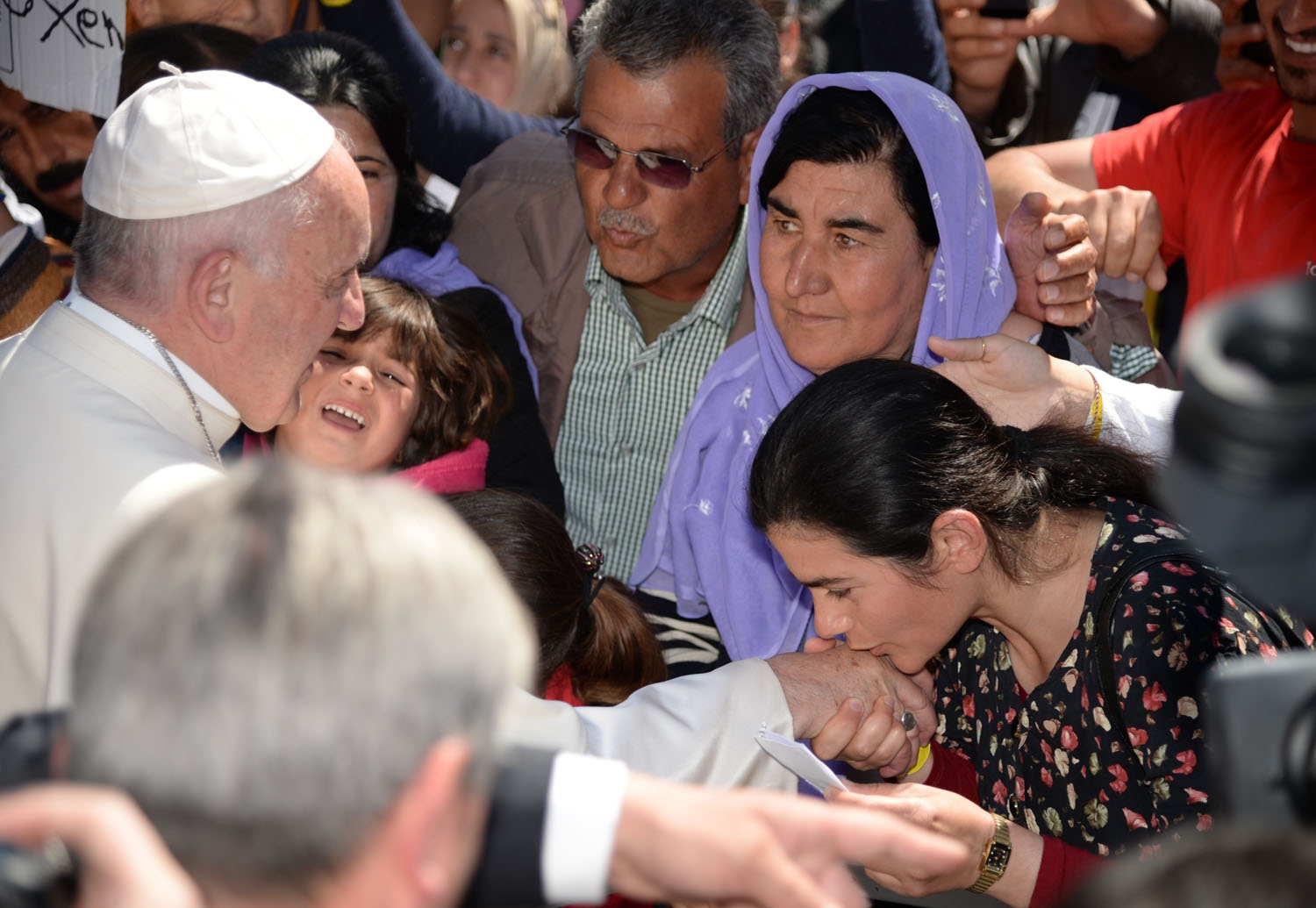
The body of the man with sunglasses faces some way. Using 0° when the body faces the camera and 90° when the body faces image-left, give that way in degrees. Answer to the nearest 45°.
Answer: approximately 45°

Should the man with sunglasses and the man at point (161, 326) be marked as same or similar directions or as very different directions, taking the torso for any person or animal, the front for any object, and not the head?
very different directions

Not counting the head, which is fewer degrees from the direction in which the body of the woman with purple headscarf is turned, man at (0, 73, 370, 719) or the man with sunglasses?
the man

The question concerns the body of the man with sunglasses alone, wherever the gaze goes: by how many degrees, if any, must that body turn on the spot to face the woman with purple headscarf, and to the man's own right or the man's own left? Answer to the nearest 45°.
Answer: approximately 90° to the man's own left

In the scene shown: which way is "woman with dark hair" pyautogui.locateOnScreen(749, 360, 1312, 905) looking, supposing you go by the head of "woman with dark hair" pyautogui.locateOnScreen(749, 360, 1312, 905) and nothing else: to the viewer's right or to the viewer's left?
to the viewer's left

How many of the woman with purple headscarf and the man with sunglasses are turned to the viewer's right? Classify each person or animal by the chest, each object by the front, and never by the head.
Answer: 0

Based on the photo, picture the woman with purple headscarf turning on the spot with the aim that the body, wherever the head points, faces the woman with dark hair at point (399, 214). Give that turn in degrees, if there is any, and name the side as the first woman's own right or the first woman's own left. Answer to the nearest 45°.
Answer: approximately 45° to the first woman's own right

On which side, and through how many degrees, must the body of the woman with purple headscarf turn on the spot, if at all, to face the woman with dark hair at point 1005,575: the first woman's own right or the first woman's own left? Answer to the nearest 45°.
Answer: approximately 90° to the first woman's own left

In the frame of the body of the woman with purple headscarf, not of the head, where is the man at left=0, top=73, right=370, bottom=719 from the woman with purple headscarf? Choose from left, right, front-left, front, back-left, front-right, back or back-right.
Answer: front

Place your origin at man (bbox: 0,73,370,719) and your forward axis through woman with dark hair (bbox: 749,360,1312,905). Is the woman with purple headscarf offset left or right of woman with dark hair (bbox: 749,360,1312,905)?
left

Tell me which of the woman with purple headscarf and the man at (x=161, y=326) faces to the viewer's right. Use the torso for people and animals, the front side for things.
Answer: the man

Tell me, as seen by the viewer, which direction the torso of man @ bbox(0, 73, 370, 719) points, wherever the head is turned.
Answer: to the viewer's right

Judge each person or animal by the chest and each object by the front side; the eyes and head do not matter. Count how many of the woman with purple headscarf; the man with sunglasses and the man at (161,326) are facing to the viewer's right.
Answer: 1

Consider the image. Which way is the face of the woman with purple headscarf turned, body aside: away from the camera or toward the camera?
toward the camera

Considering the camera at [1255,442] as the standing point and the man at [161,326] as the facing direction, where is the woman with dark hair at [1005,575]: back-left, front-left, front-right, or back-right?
front-right

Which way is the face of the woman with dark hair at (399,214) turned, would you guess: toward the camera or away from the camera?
toward the camera

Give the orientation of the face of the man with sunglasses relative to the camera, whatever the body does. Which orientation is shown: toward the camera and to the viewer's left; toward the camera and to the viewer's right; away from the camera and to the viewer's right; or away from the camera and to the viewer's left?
toward the camera and to the viewer's left

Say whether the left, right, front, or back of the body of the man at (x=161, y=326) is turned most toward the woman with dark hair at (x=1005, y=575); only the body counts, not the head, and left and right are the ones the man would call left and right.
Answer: front

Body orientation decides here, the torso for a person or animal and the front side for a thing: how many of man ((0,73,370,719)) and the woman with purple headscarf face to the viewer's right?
1

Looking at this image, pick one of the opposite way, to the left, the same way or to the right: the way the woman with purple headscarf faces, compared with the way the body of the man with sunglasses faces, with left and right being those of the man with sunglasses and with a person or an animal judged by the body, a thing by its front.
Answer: the same way

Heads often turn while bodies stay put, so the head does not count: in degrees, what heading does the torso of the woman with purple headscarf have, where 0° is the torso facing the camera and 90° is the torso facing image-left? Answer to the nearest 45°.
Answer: approximately 45°
